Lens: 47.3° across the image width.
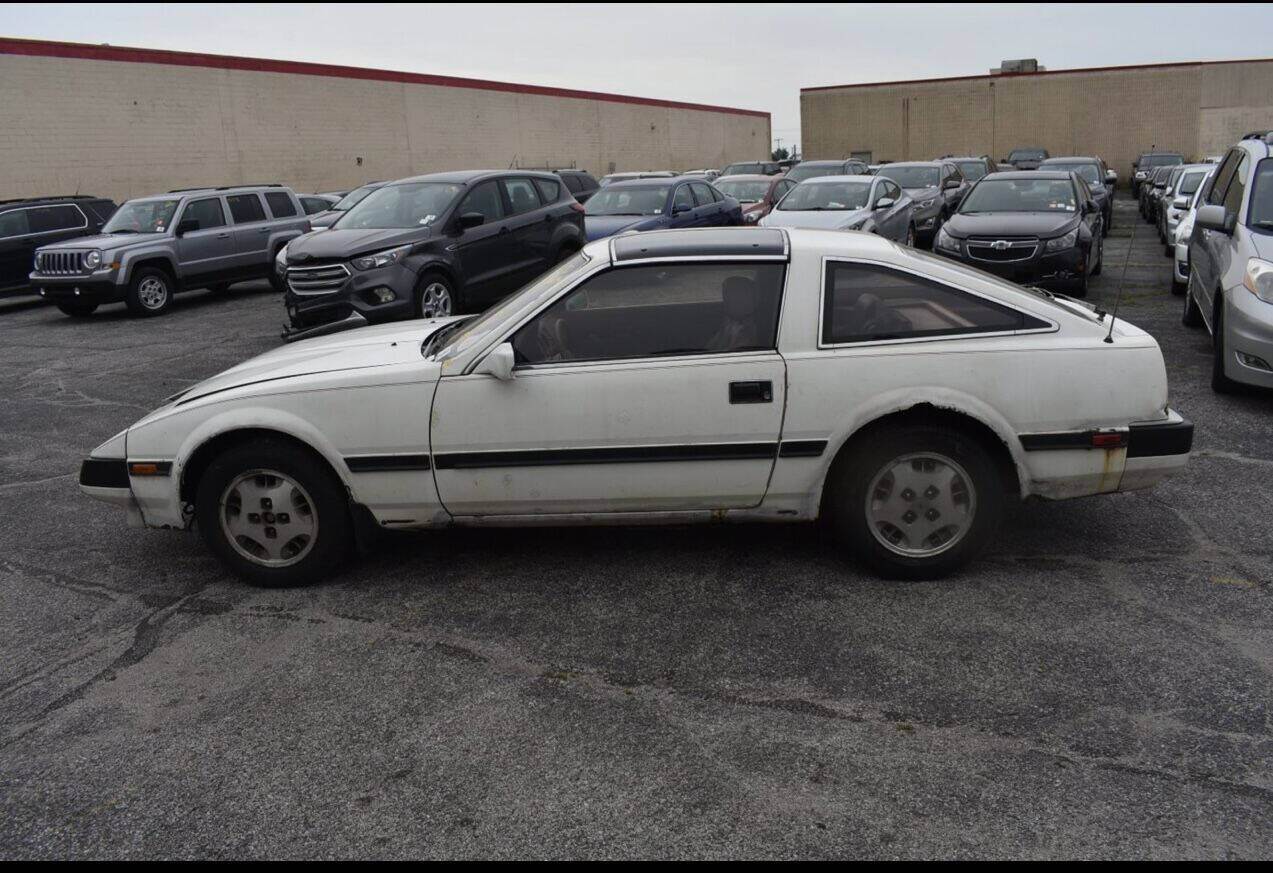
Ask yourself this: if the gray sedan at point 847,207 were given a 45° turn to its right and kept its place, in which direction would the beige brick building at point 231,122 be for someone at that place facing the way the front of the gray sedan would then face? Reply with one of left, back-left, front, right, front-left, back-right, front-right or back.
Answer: front-right

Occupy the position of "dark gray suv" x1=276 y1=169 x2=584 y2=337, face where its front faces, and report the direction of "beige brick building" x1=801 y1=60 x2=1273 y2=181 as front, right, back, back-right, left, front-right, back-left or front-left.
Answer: back

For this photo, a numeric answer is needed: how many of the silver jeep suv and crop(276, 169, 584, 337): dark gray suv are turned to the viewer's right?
0

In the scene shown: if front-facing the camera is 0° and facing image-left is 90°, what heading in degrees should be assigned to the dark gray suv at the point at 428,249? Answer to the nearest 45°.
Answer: approximately 45°

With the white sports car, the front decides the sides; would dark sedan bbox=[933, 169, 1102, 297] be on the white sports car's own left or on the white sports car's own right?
on the white sports car's own right

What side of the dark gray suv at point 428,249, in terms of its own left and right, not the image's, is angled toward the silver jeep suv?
right

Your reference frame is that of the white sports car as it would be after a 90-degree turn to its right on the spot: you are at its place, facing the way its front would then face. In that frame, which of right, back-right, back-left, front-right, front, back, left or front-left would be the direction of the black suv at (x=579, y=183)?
front

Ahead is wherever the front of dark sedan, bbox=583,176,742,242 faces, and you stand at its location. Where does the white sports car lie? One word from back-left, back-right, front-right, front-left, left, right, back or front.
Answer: front-left

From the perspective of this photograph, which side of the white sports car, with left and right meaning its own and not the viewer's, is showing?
left

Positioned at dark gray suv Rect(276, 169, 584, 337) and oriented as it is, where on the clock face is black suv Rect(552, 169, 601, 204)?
black suv Rect(552, 169, 601, 204) is roughly at 5 o'clock from dark gray suv Rect(276, 169, 584, 337).

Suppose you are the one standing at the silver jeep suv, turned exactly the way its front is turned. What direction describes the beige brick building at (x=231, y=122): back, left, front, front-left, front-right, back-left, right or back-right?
back-right

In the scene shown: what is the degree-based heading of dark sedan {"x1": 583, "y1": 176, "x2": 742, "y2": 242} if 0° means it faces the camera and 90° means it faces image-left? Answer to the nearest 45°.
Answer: approximately 45°

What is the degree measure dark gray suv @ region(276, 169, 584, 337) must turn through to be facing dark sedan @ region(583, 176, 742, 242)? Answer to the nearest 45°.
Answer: approximately 180°
